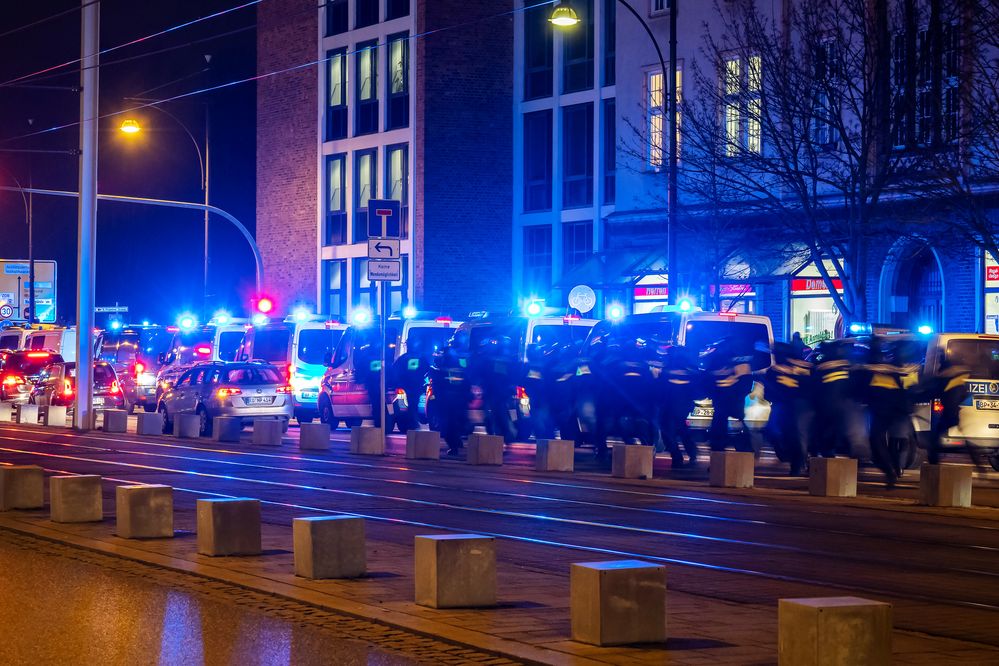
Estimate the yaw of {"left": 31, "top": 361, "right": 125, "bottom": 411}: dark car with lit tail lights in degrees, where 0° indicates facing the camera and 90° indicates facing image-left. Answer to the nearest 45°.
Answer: approximately 135°

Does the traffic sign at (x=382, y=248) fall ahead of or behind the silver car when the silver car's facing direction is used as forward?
behind

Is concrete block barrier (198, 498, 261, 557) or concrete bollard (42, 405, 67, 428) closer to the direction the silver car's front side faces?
the concrete bollard

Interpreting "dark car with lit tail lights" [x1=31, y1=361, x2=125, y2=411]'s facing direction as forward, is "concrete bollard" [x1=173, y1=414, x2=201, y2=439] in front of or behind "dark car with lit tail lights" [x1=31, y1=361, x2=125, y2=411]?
behind

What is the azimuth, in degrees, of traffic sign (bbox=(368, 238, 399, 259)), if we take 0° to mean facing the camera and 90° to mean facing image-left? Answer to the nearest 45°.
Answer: approximately 0°
